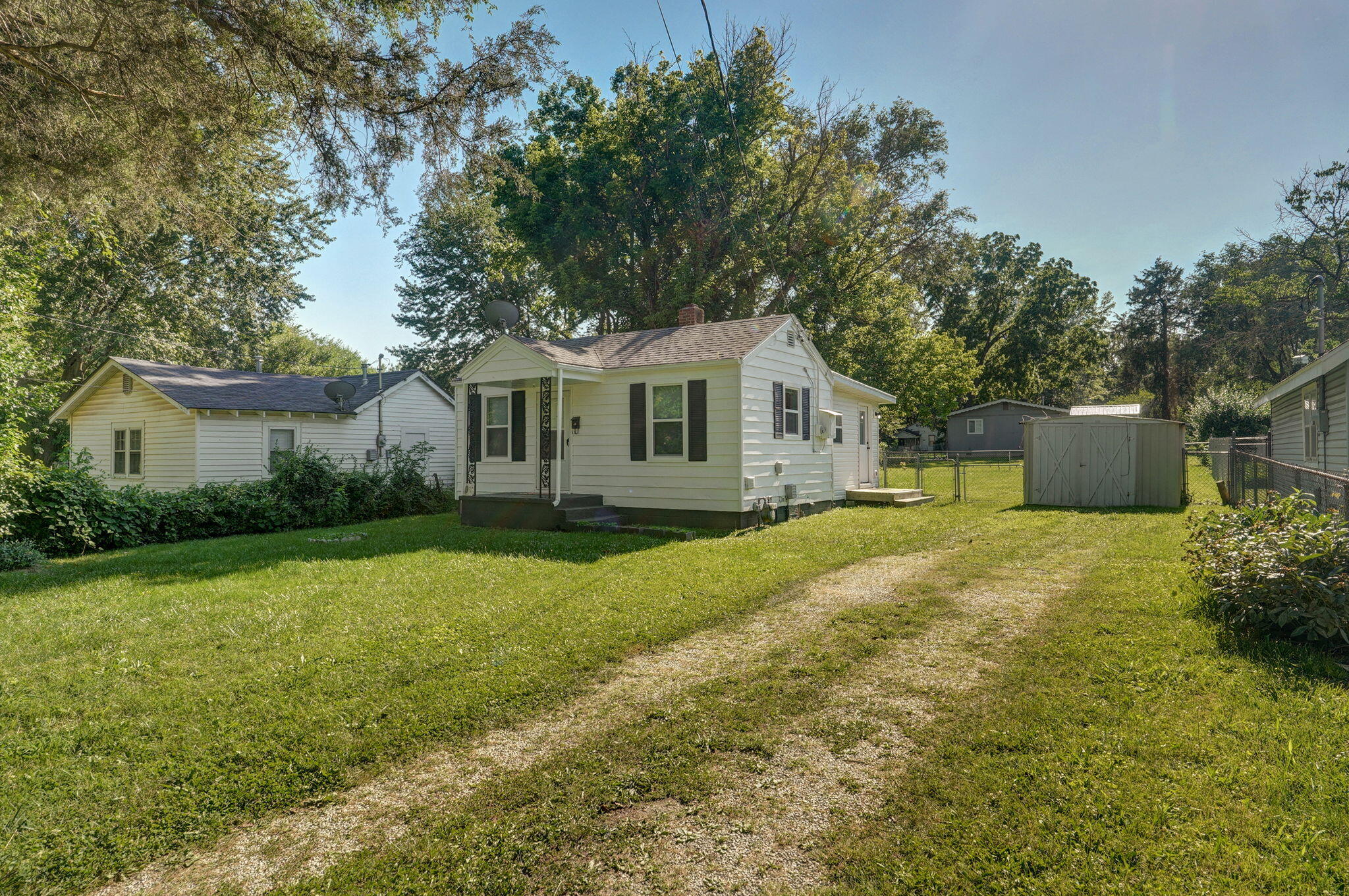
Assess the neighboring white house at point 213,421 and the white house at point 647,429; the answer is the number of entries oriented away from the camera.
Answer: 0

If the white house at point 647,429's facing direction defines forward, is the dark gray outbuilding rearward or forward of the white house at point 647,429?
rearward

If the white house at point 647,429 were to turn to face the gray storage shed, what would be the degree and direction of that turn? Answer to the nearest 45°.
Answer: approximately 135° to its left

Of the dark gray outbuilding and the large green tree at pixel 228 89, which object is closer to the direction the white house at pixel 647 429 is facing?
the large green tree

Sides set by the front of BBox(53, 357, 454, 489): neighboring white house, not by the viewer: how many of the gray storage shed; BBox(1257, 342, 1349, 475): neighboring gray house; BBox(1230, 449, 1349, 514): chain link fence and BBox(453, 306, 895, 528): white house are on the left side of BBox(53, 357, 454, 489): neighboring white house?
4

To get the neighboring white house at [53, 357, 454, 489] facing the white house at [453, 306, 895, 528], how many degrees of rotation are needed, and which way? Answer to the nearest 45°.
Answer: approximately 90° to its left

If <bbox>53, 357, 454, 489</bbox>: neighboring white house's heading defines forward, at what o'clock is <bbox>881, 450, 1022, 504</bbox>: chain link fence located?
The chain link fence is roughly at 8 o'clock from the neighboring white house.

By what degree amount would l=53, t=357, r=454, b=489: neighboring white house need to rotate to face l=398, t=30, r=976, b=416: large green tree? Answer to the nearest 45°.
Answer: approximately 135° to its left

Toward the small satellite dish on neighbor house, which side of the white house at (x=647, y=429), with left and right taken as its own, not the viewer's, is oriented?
right

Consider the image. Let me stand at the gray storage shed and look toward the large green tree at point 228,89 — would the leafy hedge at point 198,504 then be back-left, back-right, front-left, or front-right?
front-right

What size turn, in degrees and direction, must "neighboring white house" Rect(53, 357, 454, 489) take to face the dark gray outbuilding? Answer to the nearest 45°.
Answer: approximately 135° to its left

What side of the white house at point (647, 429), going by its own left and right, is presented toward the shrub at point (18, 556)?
front

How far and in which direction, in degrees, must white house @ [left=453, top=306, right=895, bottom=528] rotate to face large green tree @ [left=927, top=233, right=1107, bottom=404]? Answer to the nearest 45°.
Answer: approximately 180°

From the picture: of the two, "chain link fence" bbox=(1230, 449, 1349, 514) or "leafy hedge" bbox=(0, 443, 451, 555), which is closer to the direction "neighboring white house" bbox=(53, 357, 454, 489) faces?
the leafy hedge

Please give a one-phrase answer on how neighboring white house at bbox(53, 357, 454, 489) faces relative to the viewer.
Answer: facing the viewer and to the left of the viewer

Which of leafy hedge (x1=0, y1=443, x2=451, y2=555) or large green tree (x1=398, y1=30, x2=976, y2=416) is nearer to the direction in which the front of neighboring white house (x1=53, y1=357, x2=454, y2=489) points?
the leafy hedge
